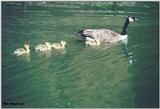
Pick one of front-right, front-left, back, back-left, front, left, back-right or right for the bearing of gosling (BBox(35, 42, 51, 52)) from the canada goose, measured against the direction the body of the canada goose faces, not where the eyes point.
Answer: back-right

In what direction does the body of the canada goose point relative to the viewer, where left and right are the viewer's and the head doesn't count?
facing to the right of the viewer

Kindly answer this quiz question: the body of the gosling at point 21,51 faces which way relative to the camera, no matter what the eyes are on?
to the viewer's right

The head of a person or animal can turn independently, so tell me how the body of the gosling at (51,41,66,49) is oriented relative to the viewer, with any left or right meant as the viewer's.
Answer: facing to the right of the viewer
